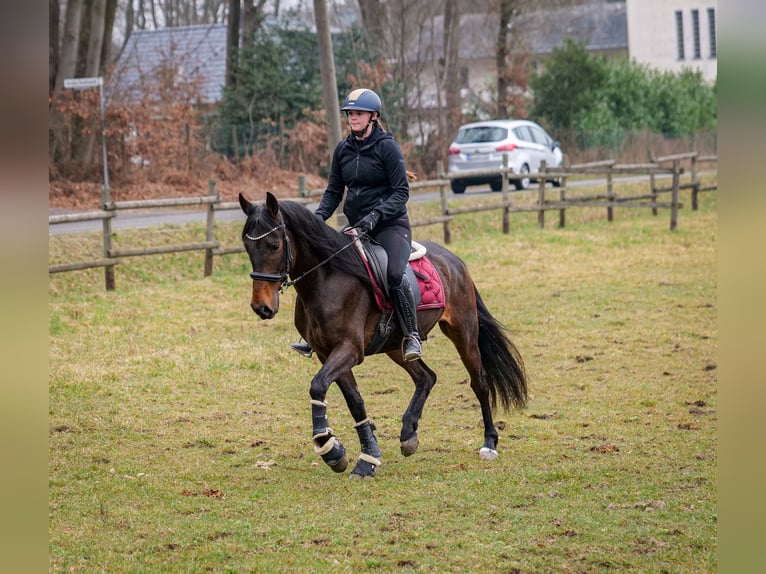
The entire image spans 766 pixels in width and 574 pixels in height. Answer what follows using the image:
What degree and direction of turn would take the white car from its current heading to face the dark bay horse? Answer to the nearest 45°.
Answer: approximately 135° to its right

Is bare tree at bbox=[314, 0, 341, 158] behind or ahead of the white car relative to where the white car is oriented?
behind

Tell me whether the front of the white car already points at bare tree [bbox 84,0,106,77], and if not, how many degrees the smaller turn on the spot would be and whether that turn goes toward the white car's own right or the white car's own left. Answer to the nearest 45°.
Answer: approximately 135° to the white car's own left

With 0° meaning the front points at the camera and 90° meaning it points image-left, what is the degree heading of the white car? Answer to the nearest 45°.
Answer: approximately 225°

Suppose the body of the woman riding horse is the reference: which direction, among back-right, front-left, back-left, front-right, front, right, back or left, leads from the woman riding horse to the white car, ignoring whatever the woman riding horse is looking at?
back-right

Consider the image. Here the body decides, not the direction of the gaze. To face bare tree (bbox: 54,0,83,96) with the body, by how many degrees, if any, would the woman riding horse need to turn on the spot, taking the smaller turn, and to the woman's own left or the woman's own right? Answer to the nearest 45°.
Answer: approximately 135° to the woman's own right

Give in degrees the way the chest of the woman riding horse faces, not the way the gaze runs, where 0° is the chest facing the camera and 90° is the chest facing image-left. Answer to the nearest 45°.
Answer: approximately 45°

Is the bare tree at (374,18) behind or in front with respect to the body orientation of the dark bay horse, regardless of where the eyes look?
behind

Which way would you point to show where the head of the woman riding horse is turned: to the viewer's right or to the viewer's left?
to the viewer's left

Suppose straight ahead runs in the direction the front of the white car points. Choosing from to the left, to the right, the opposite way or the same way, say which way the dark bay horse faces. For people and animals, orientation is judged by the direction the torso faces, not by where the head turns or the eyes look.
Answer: the opposite way

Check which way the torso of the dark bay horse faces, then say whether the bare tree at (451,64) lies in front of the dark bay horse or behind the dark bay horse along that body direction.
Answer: behind

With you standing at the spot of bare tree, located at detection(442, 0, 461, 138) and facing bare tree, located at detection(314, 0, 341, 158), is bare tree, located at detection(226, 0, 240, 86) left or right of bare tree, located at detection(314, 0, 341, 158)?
right

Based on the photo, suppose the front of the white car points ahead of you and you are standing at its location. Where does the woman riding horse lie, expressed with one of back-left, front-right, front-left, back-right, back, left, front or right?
back-right
